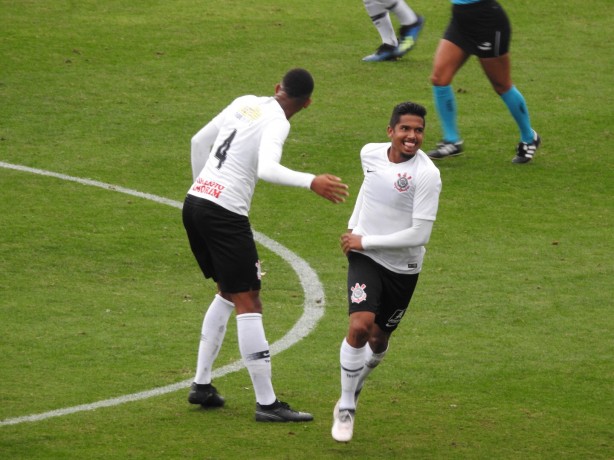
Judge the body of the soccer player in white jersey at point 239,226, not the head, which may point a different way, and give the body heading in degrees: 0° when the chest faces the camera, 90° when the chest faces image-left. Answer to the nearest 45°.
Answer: approximately 225°

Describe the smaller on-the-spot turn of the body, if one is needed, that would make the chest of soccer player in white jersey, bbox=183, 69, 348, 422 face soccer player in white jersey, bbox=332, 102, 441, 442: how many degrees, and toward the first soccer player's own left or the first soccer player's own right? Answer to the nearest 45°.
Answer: approximately 45° to the first soccer player's own right
